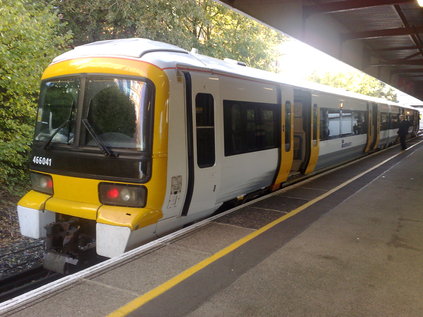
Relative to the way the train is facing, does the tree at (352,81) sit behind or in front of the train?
behind

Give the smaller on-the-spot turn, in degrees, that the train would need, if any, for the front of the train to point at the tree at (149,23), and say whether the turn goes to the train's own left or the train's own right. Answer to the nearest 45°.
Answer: approximately 135° to the train's own right

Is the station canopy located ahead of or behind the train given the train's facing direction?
behind

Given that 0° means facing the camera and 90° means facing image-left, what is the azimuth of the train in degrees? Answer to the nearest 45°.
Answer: approximately 45°
